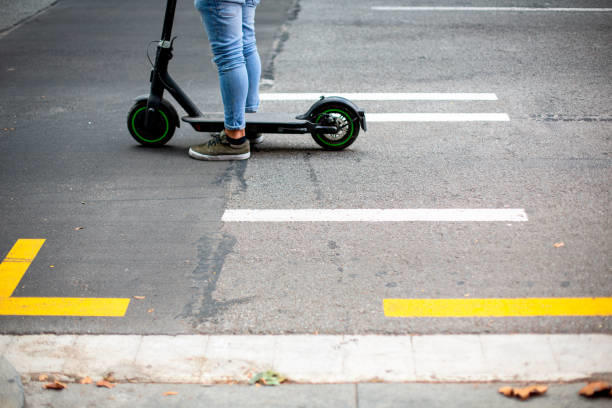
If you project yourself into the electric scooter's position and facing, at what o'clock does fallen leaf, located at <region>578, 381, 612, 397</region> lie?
The fallen leaf is roughly at 8 o'clock from the electric scooter.

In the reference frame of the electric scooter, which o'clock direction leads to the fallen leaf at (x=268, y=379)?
The fallen leaf is roughly at 9 o'clock from the electric scooter.

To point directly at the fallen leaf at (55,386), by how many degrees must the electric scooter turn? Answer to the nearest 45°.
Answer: approximately 90° to its left

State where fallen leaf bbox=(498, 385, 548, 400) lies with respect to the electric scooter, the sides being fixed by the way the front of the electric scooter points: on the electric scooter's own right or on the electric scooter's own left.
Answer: on the electric scooter's own left

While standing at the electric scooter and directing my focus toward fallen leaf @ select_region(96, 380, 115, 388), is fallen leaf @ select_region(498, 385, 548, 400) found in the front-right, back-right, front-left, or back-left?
front-left

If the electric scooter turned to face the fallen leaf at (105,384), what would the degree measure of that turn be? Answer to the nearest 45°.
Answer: approximately 90° to its left

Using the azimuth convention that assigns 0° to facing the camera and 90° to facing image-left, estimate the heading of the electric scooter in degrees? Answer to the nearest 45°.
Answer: approximately 90°
